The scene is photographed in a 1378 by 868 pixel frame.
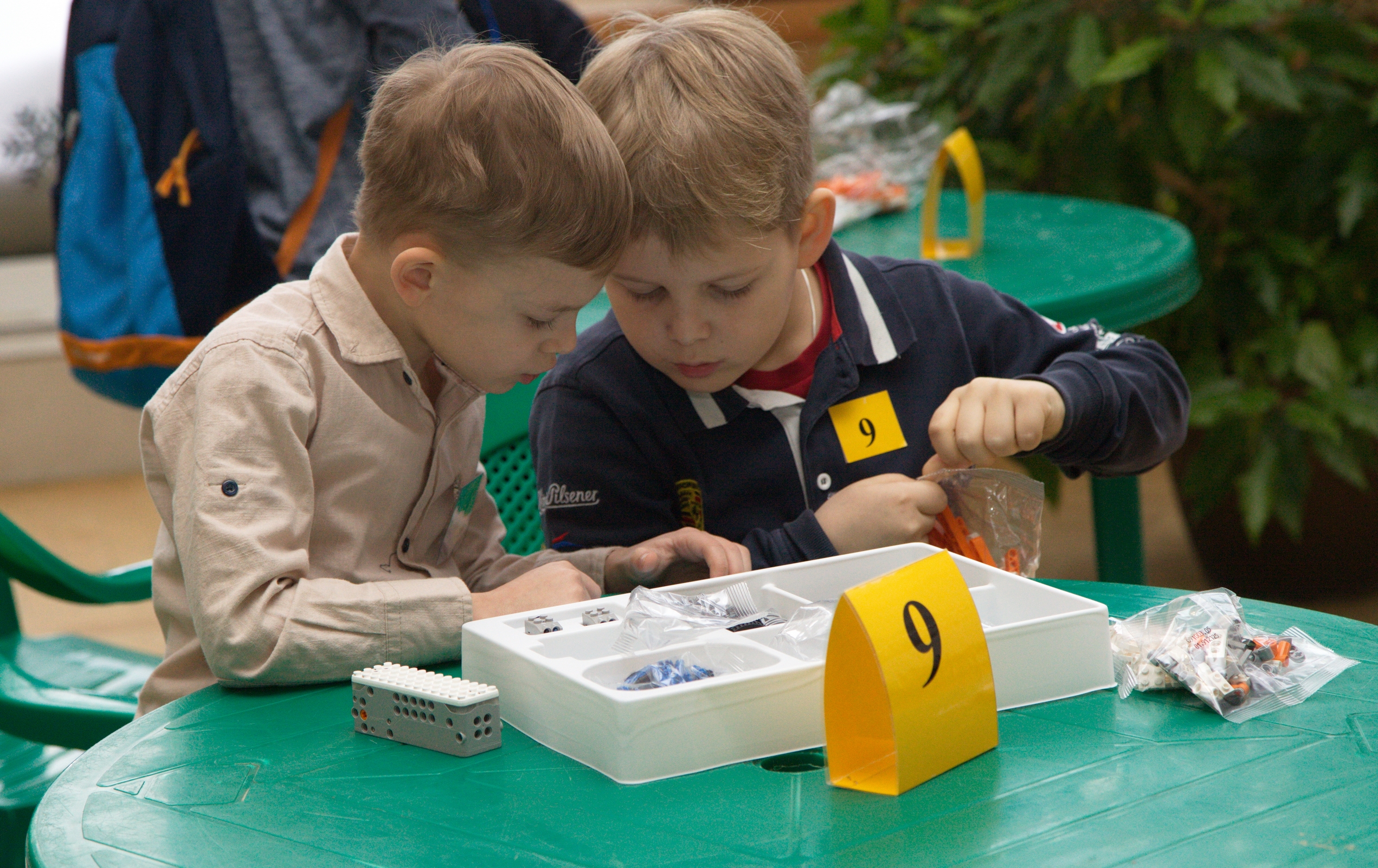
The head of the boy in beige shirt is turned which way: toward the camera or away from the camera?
toward the camera

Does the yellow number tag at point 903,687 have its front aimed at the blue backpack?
no

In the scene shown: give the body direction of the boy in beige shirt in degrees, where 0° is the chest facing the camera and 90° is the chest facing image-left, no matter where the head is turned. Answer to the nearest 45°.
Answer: approximately 315°

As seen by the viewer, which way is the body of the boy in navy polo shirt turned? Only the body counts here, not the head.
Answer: toward the camera

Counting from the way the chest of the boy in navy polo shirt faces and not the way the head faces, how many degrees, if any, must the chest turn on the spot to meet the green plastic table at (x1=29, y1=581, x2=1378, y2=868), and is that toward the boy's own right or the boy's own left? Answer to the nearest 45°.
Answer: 0° — they already face it

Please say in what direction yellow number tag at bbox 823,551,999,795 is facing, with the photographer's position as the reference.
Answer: facing the viewer and to the right of the viewer

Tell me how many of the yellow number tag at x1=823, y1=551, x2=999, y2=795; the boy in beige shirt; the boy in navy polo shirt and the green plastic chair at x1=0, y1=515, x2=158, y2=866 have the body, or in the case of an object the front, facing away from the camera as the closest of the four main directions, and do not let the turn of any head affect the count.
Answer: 0

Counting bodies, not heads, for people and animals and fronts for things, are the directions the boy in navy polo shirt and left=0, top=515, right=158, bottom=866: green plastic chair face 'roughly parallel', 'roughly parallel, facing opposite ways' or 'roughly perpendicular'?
roughly perpendicular

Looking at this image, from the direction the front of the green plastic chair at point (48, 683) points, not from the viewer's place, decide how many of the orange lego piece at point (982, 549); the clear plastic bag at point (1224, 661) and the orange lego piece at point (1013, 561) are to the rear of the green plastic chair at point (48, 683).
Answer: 0

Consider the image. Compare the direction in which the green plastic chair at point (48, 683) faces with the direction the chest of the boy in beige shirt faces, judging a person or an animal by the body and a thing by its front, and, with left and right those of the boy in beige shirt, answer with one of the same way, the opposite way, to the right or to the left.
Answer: the same way

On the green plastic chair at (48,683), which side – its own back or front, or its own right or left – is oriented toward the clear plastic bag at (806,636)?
front

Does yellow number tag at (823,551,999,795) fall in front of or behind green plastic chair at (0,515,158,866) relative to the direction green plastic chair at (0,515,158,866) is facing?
in front
